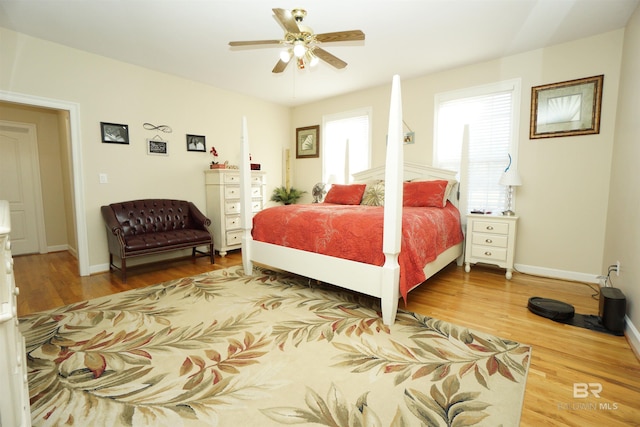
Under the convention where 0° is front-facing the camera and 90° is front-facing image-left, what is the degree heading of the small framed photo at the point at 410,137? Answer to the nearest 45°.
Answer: approximately 45°

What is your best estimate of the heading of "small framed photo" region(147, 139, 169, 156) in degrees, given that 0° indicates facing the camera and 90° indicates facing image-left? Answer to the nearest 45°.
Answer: approximately 315°

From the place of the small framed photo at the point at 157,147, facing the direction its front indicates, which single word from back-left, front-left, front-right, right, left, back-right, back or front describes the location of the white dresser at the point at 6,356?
front-right

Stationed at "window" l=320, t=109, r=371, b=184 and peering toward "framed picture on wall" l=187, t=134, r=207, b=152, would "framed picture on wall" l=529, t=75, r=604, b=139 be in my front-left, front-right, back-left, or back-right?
back-left

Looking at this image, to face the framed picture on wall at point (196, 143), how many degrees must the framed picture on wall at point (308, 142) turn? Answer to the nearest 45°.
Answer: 0° — it already faces it

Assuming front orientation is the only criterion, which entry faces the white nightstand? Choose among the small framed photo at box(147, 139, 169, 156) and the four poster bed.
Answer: the small framed photo

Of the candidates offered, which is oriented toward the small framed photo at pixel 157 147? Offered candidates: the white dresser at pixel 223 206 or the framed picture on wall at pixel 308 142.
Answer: the framed picture on wall

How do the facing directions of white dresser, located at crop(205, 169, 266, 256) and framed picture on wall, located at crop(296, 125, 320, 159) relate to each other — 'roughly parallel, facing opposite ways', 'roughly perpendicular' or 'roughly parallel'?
roughly perpendicular
